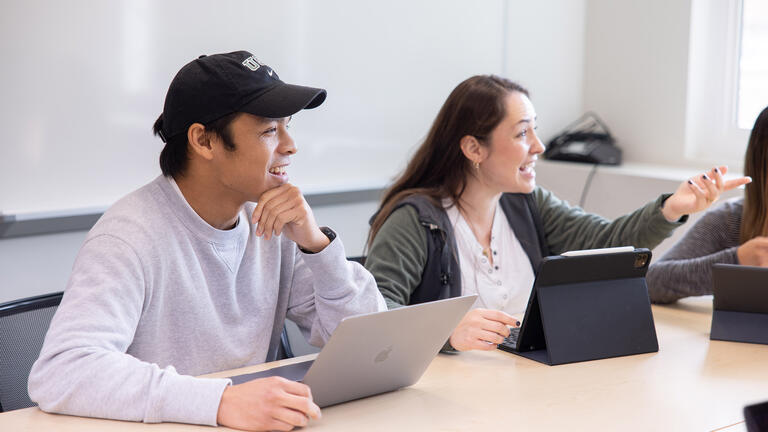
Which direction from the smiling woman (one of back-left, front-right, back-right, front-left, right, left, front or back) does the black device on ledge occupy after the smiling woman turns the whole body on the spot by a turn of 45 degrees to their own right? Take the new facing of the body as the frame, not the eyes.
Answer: back

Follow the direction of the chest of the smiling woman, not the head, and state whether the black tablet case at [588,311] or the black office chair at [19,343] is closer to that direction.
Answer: the black tablet case

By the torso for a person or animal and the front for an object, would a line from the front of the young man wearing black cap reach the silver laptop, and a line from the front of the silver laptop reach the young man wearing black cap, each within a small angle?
yes

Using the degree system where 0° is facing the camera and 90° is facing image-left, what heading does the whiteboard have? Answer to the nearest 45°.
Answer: approximately 315°

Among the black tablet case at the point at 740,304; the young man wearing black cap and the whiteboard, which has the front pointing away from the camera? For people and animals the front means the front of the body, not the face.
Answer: the black tablet case

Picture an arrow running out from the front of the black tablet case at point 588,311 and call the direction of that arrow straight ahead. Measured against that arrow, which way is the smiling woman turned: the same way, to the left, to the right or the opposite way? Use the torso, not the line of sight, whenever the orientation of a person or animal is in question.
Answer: the opposite way

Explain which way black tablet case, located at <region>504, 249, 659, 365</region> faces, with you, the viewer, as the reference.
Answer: facing away from the viewer and to the left of the viewer

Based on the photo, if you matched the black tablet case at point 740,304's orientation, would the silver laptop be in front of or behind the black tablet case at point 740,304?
behind

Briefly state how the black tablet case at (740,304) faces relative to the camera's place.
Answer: facing away from the viewer

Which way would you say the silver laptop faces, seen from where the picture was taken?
facing away from the viewer and to the left of the viewer

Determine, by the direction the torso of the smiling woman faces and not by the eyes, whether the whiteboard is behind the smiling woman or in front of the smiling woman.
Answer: behind

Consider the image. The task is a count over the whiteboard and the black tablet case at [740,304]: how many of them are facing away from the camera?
1
